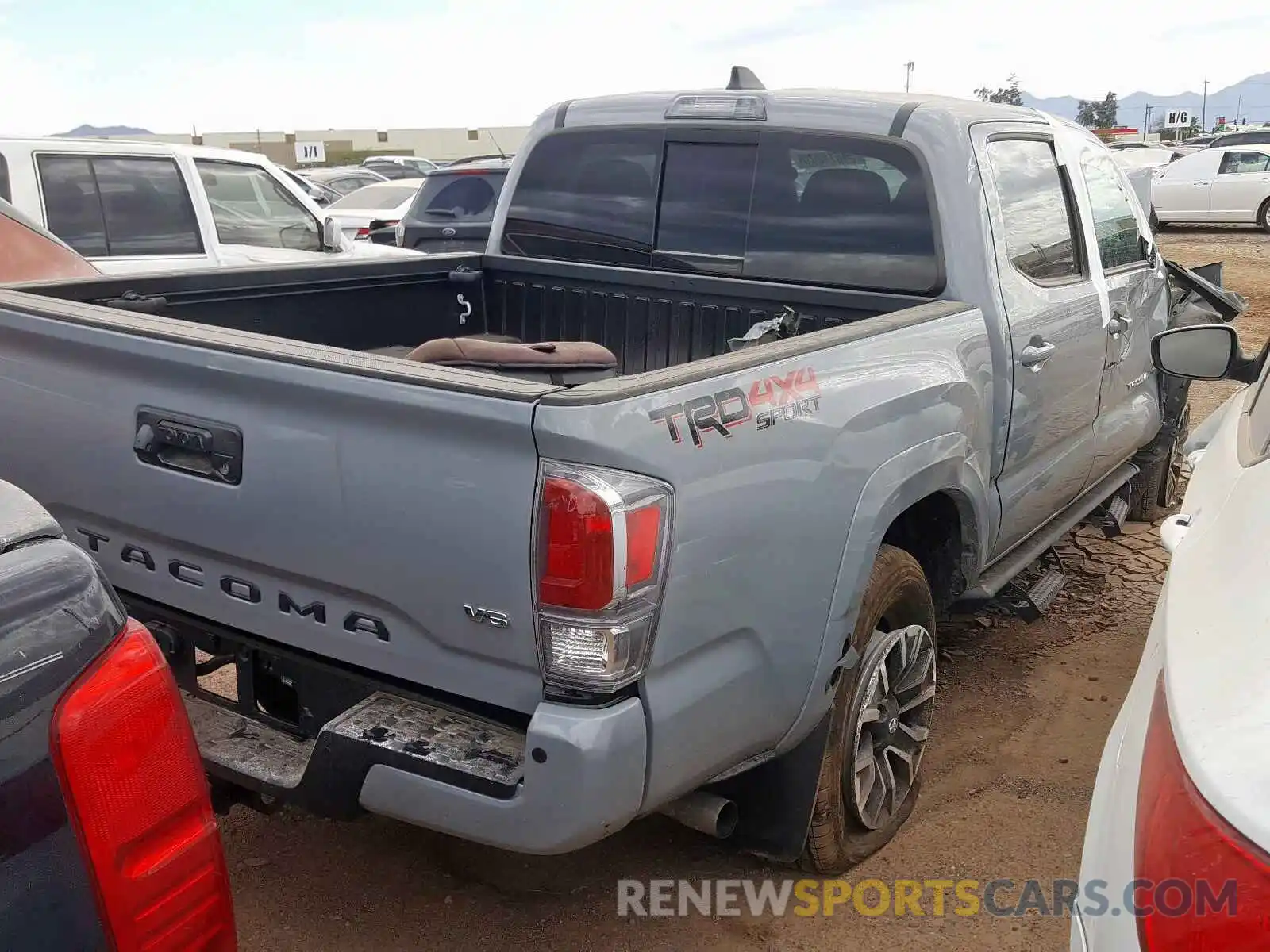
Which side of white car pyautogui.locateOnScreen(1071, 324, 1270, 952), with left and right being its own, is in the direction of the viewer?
back

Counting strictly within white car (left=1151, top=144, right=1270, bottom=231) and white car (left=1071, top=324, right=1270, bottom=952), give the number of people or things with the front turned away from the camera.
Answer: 1

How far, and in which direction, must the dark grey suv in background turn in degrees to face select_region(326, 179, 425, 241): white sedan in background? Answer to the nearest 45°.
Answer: approximately 45° to its left

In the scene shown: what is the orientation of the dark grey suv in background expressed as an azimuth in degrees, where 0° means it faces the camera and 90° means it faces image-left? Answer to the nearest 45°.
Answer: approximately 225°

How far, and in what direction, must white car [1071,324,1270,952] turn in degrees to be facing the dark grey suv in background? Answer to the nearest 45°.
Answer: approximately 45° to its left

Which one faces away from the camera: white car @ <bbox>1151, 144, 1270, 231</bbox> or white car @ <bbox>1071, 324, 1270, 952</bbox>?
white car @ <bbox>1071, 324, 1270, 952</bbox>
